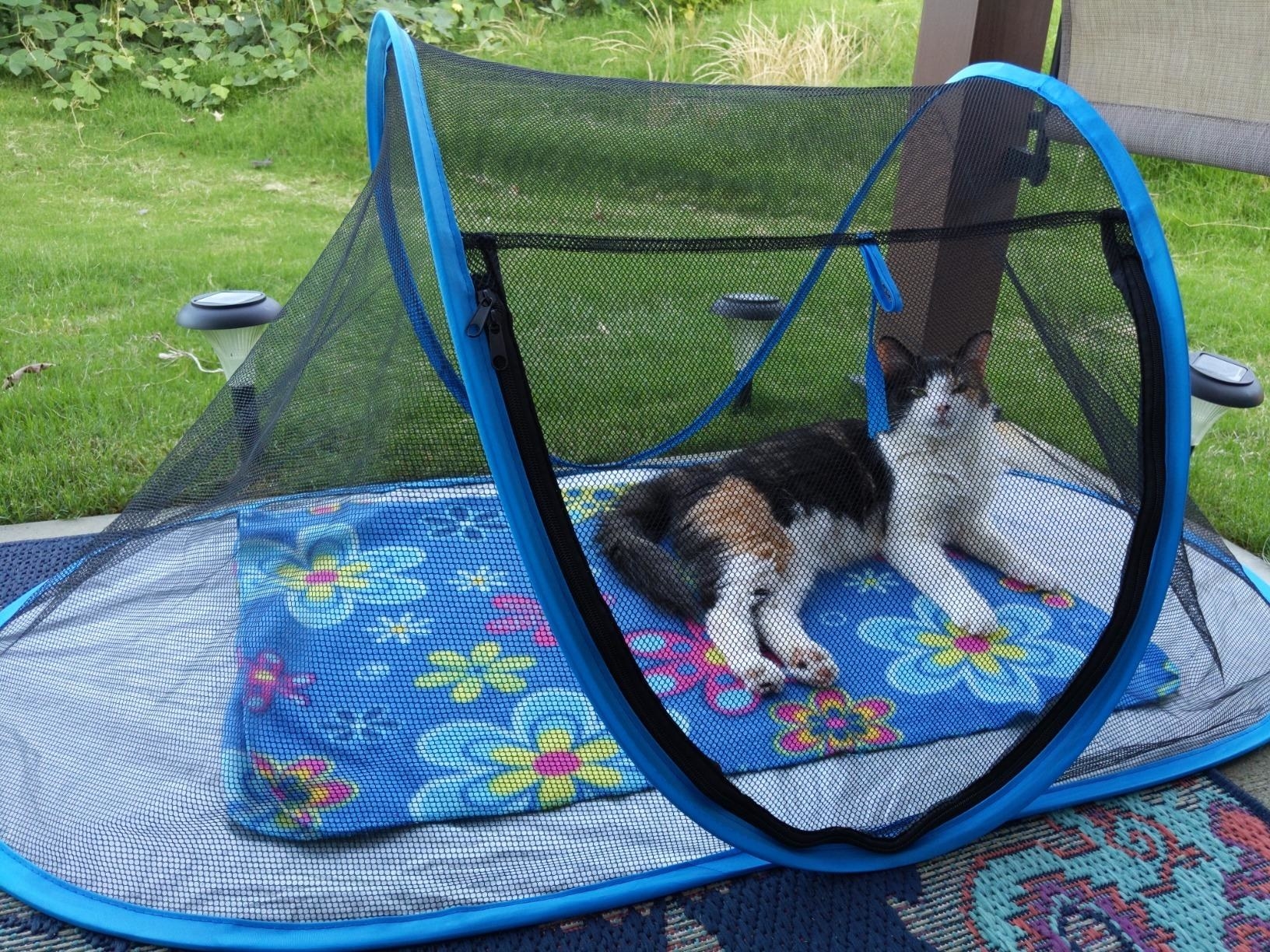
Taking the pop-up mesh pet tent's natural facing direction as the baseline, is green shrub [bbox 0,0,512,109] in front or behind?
behind

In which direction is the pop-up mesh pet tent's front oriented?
toward the camera

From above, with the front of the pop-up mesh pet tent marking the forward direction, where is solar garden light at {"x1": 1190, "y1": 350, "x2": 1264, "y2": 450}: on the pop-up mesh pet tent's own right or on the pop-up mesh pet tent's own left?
on the pop-up mesh pet tent's own left
